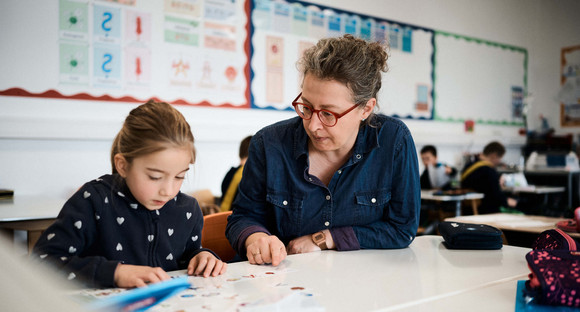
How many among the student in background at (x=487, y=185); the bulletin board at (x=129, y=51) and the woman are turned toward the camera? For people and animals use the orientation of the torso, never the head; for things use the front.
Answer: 2

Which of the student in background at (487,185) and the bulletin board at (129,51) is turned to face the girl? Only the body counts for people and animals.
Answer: the bulletin board

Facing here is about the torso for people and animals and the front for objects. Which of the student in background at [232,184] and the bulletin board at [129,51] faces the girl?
the bulletin board

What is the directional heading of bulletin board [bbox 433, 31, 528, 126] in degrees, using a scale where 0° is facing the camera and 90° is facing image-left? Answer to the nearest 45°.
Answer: approximately 315°

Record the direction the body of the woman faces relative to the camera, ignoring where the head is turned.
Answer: toward the camera

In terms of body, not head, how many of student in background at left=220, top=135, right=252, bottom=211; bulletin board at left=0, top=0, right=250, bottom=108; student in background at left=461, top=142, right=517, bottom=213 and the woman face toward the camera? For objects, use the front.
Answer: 2

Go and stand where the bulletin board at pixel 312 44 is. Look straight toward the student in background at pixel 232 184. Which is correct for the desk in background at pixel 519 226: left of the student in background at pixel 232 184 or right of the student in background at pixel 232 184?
left

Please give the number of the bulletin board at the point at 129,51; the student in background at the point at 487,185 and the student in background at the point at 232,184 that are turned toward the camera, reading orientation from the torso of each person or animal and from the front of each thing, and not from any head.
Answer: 1

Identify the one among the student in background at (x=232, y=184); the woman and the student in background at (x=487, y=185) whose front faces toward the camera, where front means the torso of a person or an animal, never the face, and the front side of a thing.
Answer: the woman

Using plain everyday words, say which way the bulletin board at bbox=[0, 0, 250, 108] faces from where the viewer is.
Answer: facing the viewer

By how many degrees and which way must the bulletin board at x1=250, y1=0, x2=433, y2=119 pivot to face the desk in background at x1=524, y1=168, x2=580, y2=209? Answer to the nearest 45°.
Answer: approximately 90° to its left
